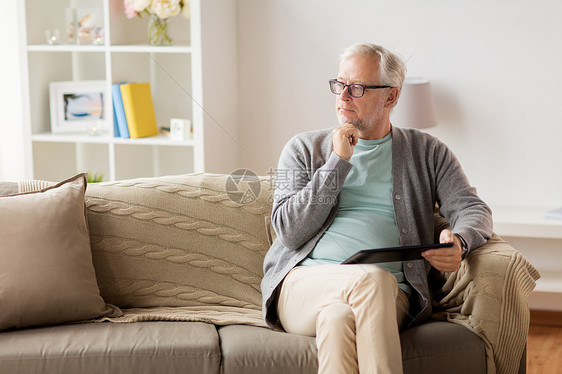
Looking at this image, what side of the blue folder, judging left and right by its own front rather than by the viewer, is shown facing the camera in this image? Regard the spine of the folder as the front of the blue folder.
front

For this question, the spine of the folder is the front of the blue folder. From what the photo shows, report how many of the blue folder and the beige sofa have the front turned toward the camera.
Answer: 2

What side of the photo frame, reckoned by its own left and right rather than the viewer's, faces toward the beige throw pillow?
front

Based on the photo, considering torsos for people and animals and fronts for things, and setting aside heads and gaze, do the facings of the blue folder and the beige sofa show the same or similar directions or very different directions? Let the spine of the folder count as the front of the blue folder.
same or similar directions

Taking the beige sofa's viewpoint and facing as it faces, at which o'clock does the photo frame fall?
The photo frame is roughly at 5 o'clock from the beige sofa.

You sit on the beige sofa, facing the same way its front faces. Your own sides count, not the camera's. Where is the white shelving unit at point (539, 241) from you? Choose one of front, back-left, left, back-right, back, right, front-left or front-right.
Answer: back-left

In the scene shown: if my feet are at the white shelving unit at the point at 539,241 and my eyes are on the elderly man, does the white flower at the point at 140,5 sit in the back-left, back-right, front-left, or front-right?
front-right

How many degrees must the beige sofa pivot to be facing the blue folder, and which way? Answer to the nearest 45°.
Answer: approximately 180°

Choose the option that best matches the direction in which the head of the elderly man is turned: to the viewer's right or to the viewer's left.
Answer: to the viewer's left

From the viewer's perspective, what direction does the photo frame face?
toward the camera
